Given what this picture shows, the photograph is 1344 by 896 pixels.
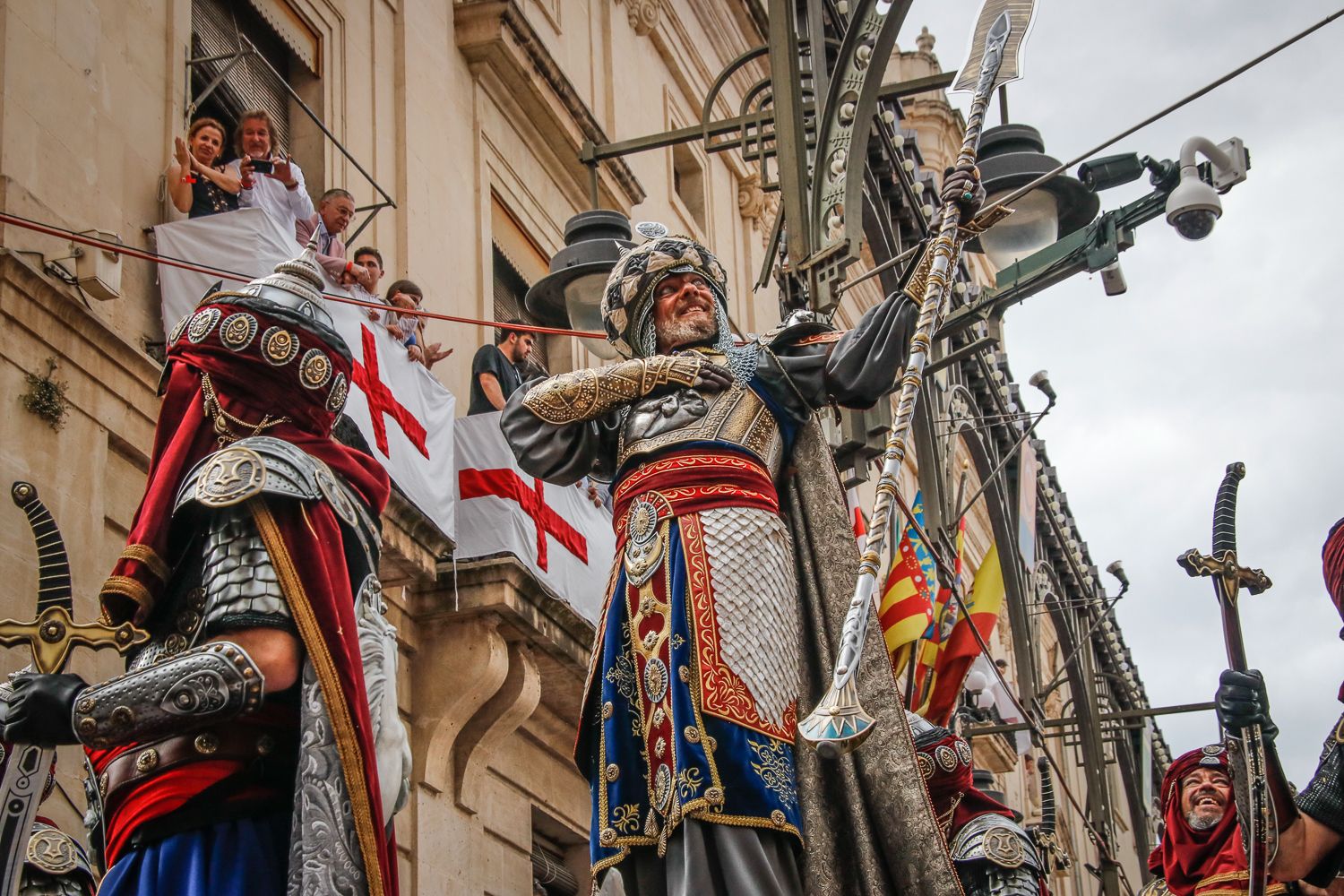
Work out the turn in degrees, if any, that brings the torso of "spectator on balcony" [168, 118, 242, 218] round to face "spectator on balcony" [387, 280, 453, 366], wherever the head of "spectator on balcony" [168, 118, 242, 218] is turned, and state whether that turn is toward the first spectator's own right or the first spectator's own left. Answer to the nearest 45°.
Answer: approximately 135° to the first spectator's own left

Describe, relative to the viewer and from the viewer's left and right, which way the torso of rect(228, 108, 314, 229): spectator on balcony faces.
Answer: facing the viewer

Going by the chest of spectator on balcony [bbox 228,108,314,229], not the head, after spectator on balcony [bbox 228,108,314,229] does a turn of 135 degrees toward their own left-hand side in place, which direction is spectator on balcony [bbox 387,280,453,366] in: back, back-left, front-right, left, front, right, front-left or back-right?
front

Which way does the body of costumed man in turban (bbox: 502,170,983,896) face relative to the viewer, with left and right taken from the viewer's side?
facing the viewer and to the left of the viewer

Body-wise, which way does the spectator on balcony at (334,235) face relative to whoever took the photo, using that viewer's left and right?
facing the viewer and to the right of the viewer

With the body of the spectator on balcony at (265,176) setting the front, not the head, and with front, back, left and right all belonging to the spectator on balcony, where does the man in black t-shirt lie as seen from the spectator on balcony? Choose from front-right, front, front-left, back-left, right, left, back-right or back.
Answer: back-left

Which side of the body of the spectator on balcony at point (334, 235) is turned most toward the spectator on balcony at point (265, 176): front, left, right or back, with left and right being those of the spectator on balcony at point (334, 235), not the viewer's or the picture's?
right

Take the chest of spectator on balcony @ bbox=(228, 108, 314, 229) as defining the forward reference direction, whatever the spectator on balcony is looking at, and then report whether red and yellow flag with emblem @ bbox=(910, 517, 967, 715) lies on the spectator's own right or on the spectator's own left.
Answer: on the spectator's own left
